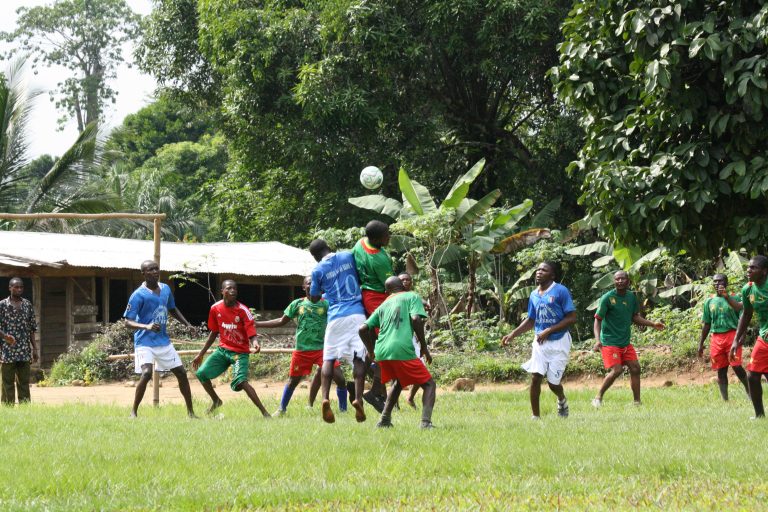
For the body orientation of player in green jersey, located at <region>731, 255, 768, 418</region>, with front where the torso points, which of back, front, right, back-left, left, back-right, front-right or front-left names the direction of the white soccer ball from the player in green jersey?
right

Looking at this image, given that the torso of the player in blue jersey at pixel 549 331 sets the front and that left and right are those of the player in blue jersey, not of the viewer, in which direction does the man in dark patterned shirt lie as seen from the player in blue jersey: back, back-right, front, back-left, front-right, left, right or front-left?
front-right

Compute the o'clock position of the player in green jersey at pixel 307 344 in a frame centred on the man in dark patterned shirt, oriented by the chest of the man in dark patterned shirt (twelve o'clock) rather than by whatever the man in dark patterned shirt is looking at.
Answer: The player in green jersey is roughly at 10 o'clock from the man in dark patterned shirt.

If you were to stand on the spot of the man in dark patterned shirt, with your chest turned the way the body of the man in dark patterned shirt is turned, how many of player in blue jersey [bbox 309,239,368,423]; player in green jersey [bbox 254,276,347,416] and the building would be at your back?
1

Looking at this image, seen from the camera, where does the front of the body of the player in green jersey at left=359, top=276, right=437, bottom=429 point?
away from the camera

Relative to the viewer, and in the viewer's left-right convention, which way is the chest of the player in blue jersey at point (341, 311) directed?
facing away from the viewer and to the left of the viewer

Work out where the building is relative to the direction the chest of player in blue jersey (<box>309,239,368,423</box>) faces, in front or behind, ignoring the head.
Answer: in front

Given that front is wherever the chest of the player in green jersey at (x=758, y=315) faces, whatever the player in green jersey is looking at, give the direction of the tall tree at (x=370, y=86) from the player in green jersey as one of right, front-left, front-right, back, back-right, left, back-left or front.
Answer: right

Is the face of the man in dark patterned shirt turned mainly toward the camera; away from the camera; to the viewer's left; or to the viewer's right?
toward the camera

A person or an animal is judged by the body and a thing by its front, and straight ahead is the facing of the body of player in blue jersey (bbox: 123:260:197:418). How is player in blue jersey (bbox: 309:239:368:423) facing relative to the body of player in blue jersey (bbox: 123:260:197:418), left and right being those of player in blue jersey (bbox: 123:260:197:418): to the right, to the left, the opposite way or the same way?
the opposite way

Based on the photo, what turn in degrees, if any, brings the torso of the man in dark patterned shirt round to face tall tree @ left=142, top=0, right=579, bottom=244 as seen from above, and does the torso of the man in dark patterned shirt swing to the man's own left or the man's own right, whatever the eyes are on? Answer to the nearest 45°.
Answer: approximately 135° to the man's own left

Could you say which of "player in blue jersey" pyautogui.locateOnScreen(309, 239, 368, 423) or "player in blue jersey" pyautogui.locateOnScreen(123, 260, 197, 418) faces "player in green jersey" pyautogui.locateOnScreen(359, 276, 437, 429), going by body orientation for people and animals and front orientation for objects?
"player in blue jersey" pyautogui.locateOnScreen(123, 260, 197, 418)

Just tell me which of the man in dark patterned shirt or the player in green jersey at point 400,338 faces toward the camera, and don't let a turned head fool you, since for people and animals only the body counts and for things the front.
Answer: the man in dark patterned shirt

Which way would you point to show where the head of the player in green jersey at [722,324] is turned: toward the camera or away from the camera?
toward the camera
